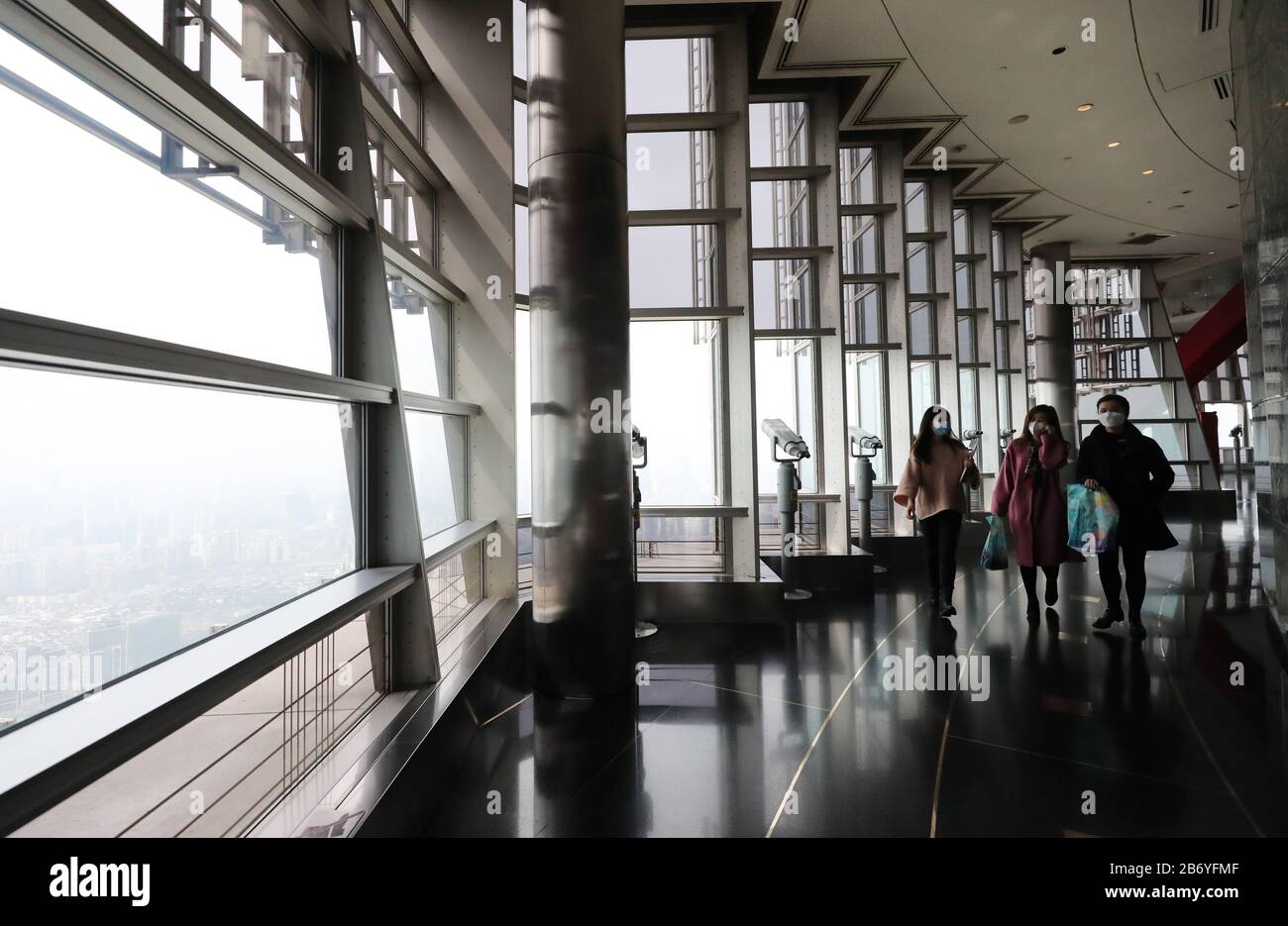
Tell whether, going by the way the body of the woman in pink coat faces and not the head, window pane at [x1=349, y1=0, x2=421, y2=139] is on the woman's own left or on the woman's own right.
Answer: on the woman's own right

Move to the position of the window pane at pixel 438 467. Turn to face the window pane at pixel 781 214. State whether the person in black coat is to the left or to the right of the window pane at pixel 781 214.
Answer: right

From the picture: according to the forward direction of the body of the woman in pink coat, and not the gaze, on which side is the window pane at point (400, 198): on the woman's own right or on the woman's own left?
on the woman's own right

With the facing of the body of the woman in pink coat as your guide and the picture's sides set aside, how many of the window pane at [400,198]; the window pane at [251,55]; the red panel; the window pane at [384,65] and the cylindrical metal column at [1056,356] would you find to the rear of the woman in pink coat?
2

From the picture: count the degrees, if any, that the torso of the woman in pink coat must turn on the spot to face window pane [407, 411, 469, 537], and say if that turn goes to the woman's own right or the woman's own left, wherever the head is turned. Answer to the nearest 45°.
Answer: approximately 45° to the woman's own right

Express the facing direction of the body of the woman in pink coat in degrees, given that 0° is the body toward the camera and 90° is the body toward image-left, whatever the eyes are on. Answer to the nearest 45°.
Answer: approximately 0°

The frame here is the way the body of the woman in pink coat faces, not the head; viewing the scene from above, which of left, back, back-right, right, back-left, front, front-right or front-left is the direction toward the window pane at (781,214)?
back-right
